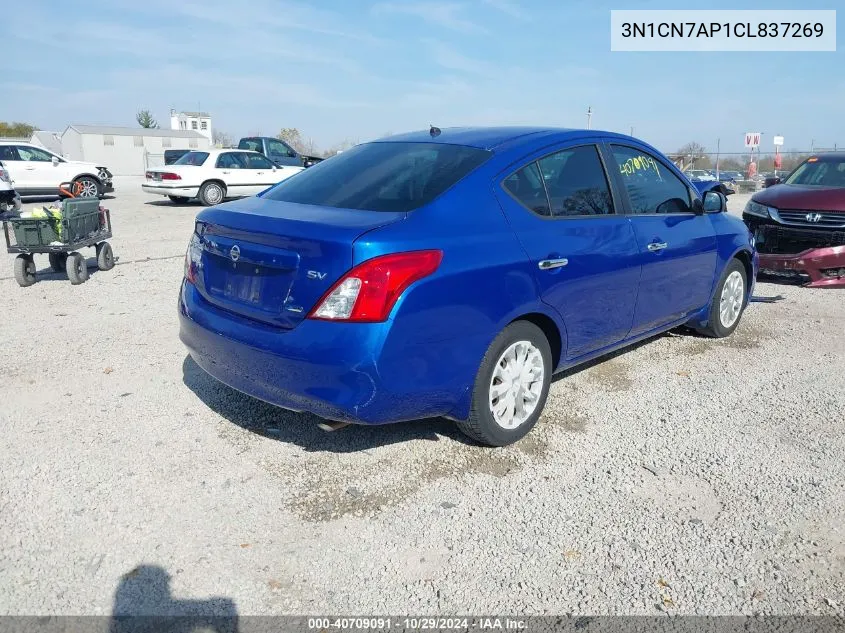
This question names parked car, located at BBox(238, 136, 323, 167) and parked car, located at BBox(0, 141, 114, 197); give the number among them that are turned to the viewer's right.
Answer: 2

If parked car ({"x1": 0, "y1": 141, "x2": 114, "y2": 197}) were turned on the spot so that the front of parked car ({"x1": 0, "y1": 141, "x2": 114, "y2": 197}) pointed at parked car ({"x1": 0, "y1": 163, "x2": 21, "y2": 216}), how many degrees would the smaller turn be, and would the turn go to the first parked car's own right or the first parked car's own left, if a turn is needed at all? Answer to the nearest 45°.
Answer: approximately 90° to the first parked car's own right

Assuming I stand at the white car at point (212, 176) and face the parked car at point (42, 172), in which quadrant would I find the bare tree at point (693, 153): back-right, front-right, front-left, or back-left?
back-right

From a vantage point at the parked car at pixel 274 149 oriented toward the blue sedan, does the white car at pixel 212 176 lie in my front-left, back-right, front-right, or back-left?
front-right

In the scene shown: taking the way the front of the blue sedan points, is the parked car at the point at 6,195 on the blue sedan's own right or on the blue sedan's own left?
on the blue sedan's own left

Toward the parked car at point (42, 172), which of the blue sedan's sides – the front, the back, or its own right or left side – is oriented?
left

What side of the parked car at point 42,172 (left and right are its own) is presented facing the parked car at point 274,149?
front

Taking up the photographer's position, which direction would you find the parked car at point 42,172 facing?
facing to the right of the viewer

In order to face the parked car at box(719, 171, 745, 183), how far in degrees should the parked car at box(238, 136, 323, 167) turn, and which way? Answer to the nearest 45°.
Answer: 0° — it already faces it

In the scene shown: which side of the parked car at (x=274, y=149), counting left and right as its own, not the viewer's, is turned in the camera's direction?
right

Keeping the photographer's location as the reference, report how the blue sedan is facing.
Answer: facing away from the viewer and to the right of the viewer
